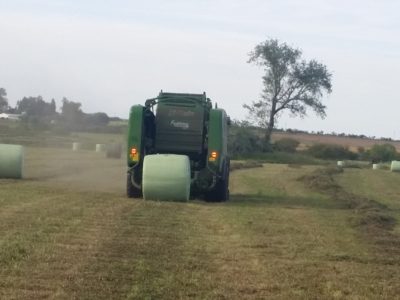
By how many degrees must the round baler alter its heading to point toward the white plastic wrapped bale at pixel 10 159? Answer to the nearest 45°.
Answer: approximately 45° to its left

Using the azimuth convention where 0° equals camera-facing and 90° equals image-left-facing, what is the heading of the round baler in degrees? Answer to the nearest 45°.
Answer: approximately 180°
